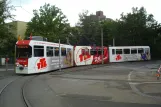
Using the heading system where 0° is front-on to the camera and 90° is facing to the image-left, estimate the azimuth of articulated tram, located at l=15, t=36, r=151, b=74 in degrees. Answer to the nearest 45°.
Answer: approximately 45°

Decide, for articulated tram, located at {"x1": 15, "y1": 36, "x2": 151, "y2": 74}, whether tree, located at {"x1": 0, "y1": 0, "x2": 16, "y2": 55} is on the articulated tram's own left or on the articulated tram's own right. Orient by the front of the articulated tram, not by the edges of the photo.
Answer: on the articulated tram's own right
